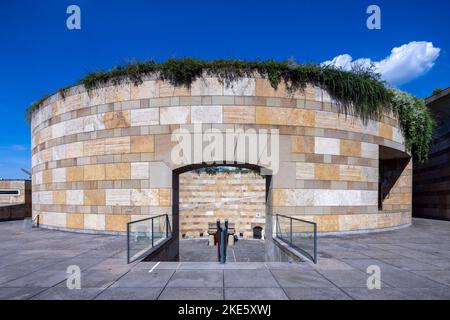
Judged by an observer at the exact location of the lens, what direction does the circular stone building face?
facing the viewer

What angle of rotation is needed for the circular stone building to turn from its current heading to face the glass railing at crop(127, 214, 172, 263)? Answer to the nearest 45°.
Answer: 0° — it already faces it
